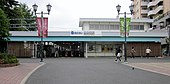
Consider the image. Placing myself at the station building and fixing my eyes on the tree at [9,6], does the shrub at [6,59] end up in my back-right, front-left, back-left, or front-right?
front-left

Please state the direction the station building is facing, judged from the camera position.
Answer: facing the viewer

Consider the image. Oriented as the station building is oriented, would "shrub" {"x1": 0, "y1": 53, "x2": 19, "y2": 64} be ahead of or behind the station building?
ahead

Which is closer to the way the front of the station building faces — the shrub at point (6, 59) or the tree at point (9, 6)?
the shrub
